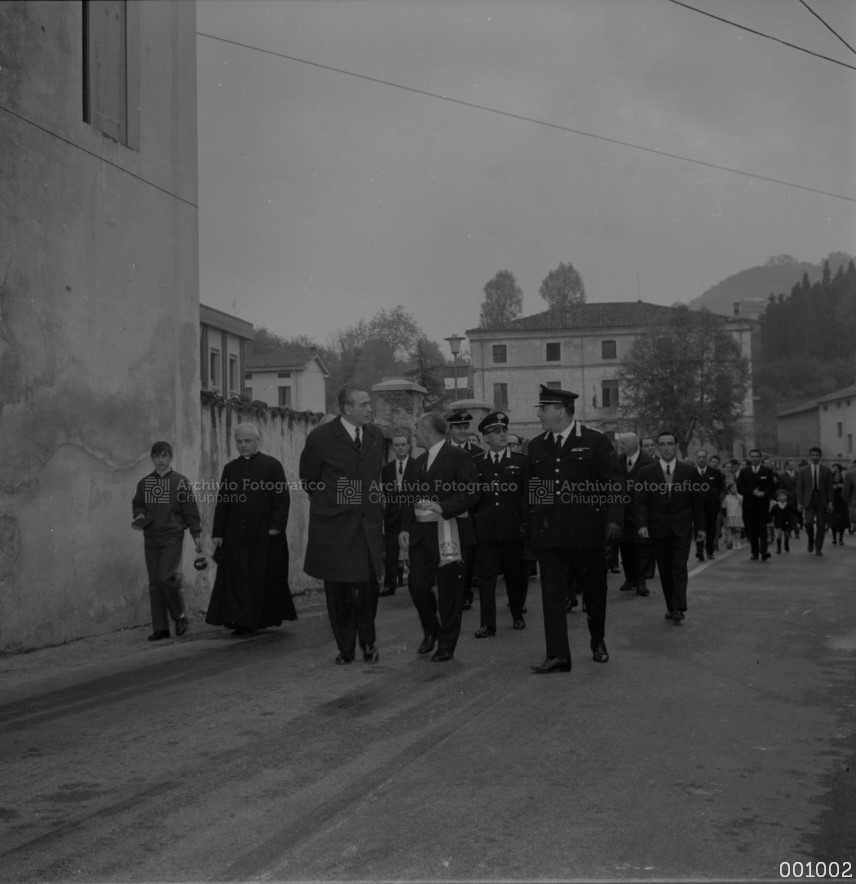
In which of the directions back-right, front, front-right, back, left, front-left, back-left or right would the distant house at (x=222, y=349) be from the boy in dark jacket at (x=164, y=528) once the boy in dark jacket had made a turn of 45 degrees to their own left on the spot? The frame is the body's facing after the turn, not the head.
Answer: back-left

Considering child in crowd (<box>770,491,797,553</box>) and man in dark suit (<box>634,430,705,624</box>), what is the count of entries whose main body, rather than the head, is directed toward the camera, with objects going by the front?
2

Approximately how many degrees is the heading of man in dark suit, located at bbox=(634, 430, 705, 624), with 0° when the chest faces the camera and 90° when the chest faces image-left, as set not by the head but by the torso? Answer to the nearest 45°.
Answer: approximately 0°

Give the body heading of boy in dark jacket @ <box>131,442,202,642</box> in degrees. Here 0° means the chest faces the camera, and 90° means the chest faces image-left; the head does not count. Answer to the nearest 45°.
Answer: approximately 0°

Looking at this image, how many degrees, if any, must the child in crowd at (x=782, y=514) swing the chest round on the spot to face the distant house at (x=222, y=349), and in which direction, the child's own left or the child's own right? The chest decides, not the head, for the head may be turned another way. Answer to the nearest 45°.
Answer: approximately 90° to the child's own right

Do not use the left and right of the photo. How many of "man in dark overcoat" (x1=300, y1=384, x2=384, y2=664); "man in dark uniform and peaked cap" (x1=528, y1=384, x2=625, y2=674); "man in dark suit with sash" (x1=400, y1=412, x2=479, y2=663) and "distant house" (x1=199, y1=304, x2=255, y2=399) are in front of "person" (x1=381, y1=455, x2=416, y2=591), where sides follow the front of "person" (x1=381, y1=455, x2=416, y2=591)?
3

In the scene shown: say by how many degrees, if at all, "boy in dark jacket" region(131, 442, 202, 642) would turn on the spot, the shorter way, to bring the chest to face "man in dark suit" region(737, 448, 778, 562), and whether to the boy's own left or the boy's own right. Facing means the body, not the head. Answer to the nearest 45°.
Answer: approximately 135° to the boy's own left

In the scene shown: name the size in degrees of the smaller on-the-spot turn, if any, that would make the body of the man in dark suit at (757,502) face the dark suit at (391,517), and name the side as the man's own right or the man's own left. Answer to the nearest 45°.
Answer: approximately 45° to the man's own right
